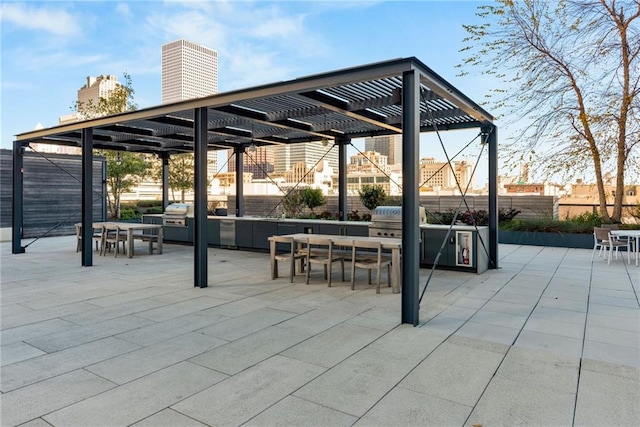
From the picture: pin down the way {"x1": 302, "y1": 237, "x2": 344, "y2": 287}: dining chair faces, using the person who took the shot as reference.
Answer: facing away from the viewer and to the right of the viewer

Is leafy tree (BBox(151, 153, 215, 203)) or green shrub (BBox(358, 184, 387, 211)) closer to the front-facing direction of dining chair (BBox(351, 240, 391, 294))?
the green shrub

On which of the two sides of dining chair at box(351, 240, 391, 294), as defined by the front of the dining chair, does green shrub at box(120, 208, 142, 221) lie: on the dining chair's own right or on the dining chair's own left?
on the dining chair's own left

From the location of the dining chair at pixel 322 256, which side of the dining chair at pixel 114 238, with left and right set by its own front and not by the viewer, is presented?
right

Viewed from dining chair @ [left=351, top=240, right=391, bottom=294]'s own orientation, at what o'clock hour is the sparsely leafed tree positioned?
The sparsely leafed tree is roughly at 12 o'clock from the dining chair.

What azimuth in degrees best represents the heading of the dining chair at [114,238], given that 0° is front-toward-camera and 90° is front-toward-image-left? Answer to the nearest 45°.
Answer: approximately 225°

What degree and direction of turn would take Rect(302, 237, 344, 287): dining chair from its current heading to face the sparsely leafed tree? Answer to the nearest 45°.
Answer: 0° — it already faces it

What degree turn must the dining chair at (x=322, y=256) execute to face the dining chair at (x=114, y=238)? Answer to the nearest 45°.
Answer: approximately 90° to its left

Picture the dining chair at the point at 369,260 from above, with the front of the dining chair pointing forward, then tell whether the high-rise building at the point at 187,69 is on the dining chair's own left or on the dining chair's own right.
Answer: on the dining chair's own left

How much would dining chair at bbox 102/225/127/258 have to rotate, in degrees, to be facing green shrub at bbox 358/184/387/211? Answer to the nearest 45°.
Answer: approximately 45° to its right

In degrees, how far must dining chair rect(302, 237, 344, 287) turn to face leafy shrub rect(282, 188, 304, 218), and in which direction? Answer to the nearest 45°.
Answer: approximately 45° to its left
